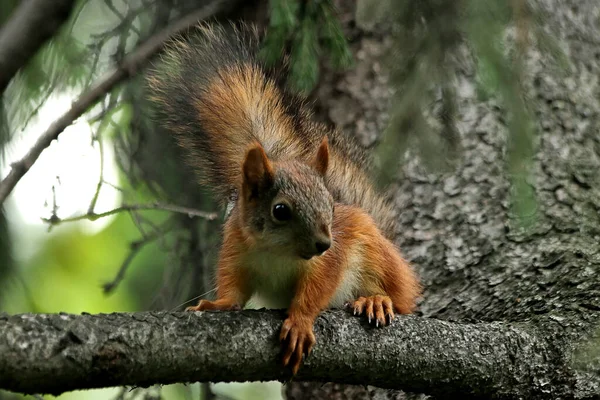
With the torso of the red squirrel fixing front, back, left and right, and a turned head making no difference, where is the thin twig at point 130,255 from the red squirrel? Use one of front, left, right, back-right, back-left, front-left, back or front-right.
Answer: right

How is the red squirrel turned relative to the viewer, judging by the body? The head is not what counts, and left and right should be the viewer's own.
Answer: facing the viewer and to the left of the viewer

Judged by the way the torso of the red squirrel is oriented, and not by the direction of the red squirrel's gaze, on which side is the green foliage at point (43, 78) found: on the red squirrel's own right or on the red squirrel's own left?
on the red squirrel's own right

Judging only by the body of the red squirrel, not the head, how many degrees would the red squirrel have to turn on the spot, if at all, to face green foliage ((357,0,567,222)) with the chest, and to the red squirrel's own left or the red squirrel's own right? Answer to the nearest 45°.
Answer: approximately 90° to the red squirrel's own left

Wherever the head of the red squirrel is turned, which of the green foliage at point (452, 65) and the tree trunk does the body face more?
the green foliage
